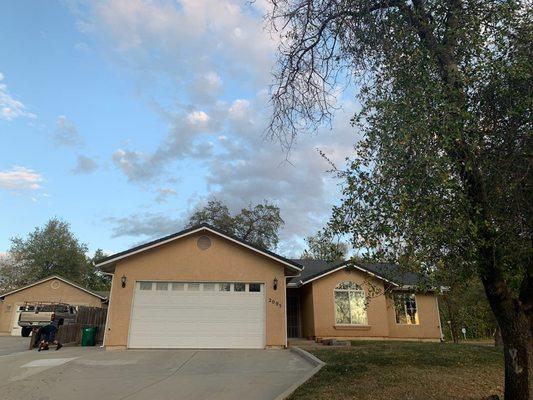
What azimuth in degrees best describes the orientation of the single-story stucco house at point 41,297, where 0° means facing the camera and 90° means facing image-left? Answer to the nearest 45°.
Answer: approximately 0°

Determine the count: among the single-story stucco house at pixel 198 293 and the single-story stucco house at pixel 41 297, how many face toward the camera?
2

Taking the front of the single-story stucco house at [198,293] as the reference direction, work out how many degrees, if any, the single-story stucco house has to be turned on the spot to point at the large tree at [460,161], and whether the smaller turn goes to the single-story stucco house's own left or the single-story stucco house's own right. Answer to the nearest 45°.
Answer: approximately 45° to the single-story stucco house's own left

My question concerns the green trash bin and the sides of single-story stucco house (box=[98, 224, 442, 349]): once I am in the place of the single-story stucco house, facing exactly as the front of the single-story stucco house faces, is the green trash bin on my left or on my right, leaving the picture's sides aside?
on my right

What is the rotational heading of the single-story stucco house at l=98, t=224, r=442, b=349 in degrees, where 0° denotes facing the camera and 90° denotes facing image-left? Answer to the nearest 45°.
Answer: approximately 0°

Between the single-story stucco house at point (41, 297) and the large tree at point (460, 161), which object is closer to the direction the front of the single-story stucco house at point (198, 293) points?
the large tree

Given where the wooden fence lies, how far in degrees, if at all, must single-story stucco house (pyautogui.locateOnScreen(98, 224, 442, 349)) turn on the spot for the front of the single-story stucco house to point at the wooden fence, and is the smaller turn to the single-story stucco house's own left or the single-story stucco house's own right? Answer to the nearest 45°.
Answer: approximately 135° to the single-story stucco house's own right

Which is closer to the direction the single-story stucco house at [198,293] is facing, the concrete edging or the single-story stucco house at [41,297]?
the concrete edging
